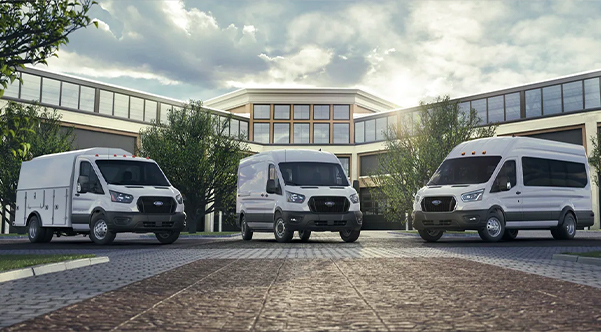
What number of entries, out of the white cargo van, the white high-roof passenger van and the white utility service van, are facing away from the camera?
0

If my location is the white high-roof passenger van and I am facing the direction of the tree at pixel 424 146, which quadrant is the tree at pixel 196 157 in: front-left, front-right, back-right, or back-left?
front-left

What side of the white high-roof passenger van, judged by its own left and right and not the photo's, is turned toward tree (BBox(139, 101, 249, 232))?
right

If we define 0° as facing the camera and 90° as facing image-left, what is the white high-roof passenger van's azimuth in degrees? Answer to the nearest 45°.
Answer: approximately 45°

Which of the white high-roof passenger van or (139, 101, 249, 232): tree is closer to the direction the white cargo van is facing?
the white high-roof passenger van

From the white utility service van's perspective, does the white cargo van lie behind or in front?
in front

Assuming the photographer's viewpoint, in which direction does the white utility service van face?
facing the viewer and to the right of the viewer

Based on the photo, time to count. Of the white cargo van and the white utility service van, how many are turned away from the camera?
0

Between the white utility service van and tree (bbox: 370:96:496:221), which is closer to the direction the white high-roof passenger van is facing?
the white utility service van

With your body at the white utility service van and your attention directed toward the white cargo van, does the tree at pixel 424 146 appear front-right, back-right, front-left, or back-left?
front-left

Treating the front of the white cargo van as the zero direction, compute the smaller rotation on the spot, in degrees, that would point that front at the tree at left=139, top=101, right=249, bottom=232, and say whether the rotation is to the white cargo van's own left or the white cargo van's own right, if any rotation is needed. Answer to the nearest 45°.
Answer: approximately 180°

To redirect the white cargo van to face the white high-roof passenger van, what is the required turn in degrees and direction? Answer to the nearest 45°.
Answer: approximately 45° to its left

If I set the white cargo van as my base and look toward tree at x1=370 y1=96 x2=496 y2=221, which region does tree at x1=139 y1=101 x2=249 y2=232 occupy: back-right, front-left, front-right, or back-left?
front-left

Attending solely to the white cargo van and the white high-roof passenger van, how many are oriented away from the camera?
0

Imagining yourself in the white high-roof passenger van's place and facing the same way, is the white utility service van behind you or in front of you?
in front
